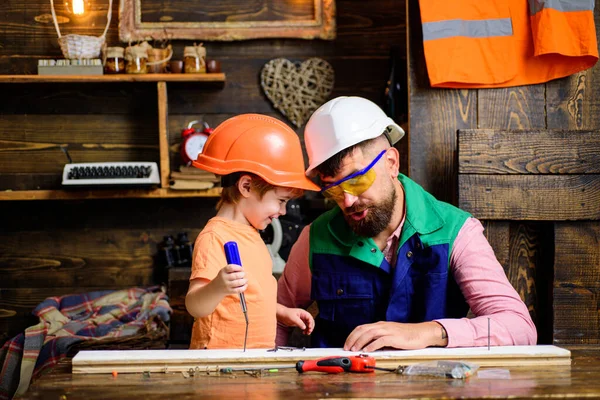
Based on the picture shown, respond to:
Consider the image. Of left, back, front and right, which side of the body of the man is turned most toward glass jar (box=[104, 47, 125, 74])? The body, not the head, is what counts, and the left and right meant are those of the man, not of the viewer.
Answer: right

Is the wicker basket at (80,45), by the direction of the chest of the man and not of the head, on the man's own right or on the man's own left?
on the man's own right

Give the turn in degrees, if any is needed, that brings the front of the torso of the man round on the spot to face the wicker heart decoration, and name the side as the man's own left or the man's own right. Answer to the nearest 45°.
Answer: approximately 135° to the man's own right

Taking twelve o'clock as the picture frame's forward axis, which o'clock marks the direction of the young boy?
The young boy is roughly at 12 o'clock from the picture frame.

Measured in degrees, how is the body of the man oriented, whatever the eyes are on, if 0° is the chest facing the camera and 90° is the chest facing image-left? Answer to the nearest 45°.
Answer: approximately 45°

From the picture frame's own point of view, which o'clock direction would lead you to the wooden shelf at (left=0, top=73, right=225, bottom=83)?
The wooden shelf is roughly at 2 o'clock from the picture frame.

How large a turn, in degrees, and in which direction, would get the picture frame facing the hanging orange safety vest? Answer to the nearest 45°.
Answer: approximately 45° to its left

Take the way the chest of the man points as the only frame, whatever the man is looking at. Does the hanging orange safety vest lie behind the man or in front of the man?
behind
